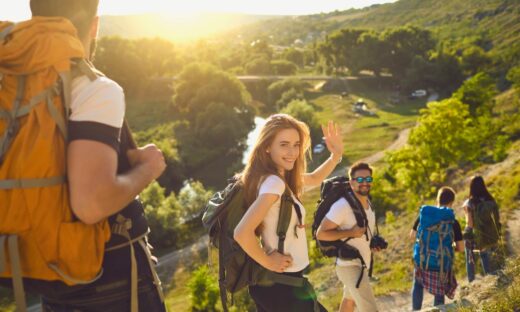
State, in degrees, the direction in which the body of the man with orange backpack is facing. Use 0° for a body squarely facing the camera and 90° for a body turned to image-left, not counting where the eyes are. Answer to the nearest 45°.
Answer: approximately 225°

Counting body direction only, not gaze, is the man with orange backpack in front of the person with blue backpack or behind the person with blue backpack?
behind

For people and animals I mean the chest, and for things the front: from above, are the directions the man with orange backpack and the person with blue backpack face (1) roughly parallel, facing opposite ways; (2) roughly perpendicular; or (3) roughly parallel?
roughly parallel

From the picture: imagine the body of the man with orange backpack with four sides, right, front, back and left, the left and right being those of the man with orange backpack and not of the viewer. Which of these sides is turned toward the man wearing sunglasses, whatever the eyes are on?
front

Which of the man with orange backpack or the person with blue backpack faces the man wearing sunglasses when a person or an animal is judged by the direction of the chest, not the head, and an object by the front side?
the man with orange backpack

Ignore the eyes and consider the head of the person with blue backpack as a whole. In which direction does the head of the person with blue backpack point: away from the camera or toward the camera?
away from the camera

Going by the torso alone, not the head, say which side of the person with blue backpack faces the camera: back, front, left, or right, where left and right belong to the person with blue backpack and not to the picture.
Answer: back

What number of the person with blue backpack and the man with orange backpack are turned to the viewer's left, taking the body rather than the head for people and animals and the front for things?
0

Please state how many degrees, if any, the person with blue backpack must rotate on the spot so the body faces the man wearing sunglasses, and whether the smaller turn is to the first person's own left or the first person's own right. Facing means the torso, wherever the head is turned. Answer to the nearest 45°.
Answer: approximately 135° to the first person's own left
